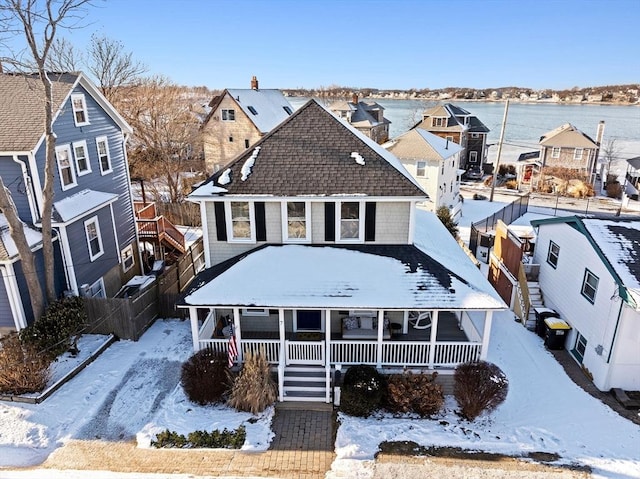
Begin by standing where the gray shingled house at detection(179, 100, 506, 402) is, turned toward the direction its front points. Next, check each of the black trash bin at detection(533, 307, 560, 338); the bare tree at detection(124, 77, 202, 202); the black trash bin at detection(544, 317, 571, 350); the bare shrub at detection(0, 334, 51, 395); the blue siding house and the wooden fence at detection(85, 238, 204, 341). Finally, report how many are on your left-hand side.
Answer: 2

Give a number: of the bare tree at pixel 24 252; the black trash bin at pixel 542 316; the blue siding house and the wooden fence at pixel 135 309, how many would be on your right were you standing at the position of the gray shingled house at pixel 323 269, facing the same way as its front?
3

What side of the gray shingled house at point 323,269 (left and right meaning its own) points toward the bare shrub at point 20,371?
right

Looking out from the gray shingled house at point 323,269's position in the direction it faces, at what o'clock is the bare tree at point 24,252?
The bare tree is roughly at 3 o'clock from the gray shingled house.

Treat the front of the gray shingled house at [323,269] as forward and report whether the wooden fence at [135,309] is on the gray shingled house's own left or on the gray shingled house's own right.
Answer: on the gray shingled house's own right

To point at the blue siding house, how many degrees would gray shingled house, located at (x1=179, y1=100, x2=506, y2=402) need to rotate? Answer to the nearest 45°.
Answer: approximately 90° to its right

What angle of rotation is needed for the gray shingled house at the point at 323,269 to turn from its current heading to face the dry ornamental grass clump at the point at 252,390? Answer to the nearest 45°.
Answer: approximately 45° to its right

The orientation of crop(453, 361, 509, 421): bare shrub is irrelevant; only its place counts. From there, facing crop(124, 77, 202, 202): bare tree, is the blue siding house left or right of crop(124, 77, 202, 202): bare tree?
left

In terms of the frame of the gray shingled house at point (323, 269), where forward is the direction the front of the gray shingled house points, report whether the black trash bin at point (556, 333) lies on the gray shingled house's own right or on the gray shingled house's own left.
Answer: on the gray shingled house's own left

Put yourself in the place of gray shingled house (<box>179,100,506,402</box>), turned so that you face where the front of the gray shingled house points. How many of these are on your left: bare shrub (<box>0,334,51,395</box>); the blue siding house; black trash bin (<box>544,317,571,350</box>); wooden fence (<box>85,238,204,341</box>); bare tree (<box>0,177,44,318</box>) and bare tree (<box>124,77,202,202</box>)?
1

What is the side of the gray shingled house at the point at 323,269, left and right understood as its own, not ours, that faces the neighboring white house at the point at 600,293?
left

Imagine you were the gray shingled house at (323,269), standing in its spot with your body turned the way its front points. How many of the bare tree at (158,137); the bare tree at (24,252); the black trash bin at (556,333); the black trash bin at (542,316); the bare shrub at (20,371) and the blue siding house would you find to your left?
2

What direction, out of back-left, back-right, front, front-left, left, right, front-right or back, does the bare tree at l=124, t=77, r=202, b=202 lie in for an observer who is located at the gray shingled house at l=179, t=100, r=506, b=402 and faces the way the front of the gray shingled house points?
back-right

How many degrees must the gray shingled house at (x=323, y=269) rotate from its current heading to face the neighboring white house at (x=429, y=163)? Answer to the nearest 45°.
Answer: approximately 180°

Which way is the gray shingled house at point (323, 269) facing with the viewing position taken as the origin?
facing the viewer
